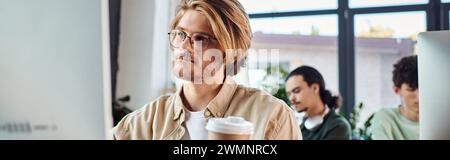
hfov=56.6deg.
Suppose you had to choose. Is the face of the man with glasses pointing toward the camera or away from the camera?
toward the camera

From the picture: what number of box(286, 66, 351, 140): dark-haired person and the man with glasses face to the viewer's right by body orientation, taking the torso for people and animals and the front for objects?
0

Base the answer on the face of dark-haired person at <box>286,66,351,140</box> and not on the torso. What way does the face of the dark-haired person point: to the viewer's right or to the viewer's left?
to the viewer's left

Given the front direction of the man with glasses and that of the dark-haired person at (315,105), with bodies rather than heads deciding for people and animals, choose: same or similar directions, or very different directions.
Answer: same or similar directions

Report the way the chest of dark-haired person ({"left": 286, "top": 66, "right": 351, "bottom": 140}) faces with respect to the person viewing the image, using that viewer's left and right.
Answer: facing the viewer and to the left of the viewer

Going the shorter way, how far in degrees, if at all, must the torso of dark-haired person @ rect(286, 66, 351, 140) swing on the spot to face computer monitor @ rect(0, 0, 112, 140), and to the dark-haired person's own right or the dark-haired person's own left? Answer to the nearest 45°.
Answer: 0° — they already face it
